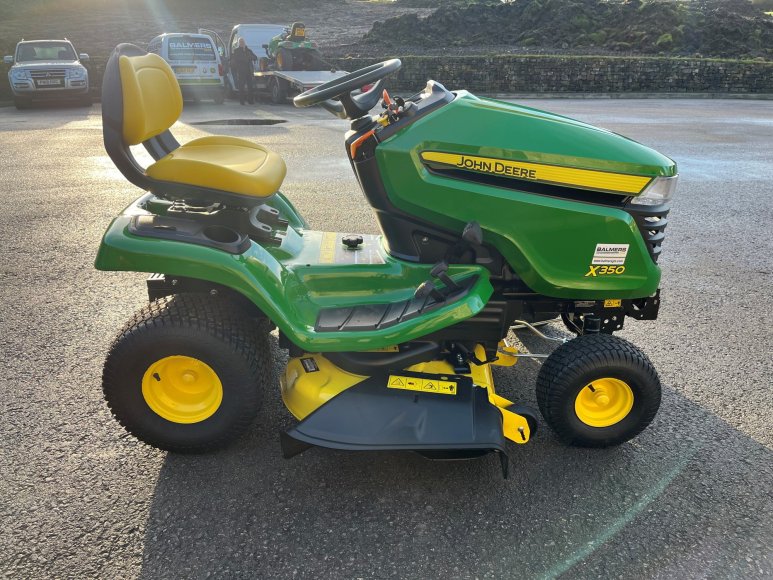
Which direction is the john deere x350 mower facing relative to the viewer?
to the viewer's right

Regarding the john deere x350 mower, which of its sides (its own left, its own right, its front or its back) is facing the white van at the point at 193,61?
left

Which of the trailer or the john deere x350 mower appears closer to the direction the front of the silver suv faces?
the john deere x350 mower

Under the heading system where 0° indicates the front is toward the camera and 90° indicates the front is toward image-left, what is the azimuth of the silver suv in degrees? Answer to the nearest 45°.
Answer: approximately 0°

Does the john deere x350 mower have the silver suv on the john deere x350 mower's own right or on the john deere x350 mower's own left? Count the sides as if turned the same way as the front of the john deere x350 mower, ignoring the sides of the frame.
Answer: on the john deere x350 mower's own left

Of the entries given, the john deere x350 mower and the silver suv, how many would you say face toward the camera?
1

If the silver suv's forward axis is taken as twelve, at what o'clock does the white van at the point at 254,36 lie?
The white van is roughly at 8 o'clock from the silver suv.

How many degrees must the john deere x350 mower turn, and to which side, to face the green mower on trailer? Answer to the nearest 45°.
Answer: approximately 90° to its left

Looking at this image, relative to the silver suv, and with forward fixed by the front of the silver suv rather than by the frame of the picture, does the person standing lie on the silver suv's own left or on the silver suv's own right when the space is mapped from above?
on the silver suv's own left

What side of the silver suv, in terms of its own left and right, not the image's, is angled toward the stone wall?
left

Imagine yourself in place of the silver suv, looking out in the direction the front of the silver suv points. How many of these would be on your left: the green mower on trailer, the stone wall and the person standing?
3

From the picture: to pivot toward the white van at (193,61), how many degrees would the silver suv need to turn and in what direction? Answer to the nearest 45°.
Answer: approximately 90° to its left

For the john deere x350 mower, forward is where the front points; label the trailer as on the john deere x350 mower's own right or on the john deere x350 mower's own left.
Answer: on the john deere x350 mower's own left
